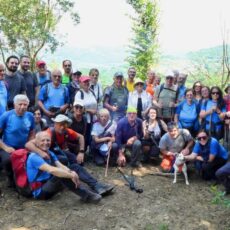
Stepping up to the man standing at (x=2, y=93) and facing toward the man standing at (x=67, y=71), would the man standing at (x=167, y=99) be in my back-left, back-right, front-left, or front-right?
front-right

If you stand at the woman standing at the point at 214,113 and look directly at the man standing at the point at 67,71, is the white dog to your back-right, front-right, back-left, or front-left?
front-left

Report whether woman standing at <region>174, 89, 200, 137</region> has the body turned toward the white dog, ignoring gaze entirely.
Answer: yes

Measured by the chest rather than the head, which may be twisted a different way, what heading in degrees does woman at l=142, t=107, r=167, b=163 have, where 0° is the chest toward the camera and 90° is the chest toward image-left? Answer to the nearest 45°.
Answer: approximately 0°

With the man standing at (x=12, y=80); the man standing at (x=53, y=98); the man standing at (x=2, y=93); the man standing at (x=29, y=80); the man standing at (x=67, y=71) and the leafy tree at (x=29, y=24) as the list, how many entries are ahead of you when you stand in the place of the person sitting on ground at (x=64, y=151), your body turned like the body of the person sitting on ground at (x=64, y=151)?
0

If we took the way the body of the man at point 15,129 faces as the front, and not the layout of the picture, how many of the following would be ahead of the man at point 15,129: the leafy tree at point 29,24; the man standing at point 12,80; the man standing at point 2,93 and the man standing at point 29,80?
0

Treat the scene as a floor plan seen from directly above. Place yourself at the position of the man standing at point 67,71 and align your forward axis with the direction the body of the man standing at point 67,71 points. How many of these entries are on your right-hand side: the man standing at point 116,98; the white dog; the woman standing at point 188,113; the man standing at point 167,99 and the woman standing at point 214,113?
0

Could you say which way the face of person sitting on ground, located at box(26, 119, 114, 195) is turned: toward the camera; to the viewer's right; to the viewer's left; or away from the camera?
toward the camera

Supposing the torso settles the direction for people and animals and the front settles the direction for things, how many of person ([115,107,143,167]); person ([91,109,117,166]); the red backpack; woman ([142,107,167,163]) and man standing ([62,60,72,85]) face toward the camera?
4

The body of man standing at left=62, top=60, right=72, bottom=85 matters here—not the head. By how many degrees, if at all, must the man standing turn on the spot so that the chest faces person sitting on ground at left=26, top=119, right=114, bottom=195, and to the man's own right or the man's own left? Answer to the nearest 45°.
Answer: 0° — they already face them

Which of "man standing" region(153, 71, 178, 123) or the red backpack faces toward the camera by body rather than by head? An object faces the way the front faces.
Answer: the man standing

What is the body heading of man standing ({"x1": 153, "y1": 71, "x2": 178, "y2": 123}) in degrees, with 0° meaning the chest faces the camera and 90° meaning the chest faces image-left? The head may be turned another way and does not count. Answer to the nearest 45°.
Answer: approximately 0°

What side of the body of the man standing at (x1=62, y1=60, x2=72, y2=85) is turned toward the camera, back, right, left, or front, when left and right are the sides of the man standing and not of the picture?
front

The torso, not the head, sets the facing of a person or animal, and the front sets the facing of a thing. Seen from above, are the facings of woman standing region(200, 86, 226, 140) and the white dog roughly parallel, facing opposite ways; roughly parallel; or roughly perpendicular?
roughly parallel

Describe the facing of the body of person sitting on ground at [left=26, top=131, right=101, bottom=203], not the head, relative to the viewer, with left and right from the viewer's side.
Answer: facing the viewer and to the right of the viewer

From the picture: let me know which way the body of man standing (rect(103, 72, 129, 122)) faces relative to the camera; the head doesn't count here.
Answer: toward the camera

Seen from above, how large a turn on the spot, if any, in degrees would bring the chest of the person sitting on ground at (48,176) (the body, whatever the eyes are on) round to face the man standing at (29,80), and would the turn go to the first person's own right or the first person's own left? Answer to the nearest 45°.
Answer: approximately 135° to the first person's own left

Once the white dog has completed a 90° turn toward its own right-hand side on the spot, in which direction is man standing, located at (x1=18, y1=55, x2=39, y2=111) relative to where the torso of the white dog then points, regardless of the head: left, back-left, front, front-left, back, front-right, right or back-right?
front

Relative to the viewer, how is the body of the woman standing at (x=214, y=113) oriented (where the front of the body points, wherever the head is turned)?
toward the camera

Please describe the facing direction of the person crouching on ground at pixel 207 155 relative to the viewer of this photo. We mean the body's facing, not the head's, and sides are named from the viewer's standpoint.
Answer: facing the viewer and to the left of the viewer

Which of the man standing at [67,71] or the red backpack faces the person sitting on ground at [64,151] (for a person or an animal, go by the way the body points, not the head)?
the man standing
